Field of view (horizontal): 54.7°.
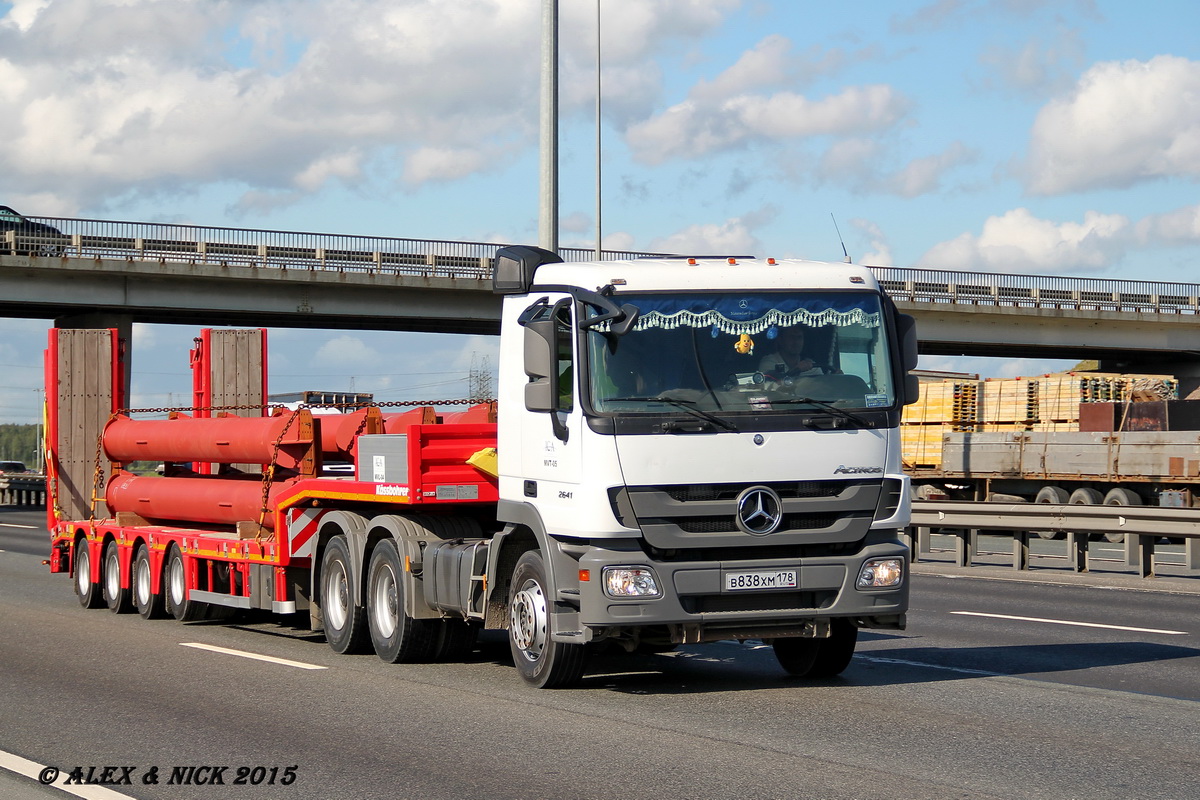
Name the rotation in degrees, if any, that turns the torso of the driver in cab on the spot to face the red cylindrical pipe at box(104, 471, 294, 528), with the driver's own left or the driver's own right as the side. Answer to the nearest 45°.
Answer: approximately 180°

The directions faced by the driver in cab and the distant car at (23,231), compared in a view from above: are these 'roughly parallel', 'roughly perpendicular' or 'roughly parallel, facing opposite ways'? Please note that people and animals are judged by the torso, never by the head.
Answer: roughly perpendicular

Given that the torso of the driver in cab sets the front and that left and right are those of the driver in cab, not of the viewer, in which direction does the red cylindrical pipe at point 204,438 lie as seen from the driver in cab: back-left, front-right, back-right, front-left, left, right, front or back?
back

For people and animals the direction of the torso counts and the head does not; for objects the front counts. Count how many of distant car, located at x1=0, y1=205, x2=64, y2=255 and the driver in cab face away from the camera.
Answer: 0

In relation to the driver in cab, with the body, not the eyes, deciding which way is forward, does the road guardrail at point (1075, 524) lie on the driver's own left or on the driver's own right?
on the driver's own left

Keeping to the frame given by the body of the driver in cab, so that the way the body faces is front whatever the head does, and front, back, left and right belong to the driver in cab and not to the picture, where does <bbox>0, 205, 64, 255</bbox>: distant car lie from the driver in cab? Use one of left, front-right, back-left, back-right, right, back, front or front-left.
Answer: back

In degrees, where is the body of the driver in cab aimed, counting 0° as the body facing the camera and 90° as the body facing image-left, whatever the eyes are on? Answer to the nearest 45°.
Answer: approximately 315°

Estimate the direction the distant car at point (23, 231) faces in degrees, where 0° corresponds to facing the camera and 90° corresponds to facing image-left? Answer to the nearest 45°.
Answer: approximately 270°

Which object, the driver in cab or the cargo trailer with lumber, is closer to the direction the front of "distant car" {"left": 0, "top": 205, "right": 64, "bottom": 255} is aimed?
the cargo trailer with lumber
